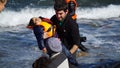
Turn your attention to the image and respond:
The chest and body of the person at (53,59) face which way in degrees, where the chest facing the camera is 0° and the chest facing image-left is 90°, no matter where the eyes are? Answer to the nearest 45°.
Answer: approximately 135°

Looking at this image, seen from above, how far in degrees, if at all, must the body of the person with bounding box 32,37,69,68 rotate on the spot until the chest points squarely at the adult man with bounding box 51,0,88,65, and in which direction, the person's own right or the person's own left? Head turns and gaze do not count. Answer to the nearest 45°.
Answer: approximately 45° to the person's own right

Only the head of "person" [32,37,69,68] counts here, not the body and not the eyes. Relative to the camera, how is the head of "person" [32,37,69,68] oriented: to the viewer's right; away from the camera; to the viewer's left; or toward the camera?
away from the camera

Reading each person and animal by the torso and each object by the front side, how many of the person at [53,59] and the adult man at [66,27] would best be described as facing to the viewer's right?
0

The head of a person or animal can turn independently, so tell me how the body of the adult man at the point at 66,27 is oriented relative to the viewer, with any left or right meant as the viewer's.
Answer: facing the viewer and to the left of the viewer
